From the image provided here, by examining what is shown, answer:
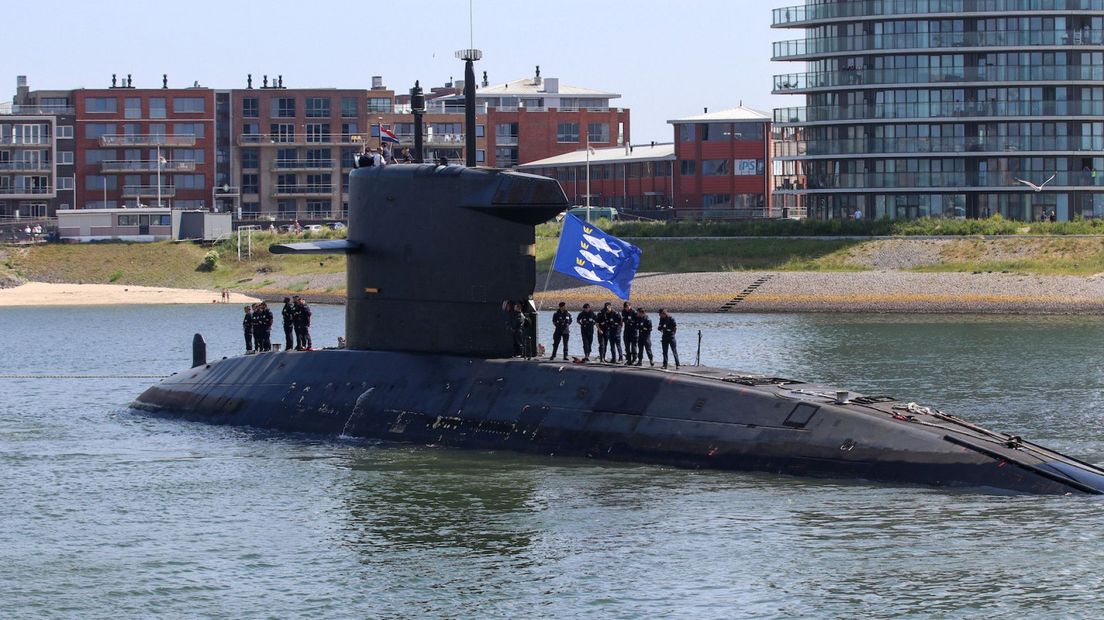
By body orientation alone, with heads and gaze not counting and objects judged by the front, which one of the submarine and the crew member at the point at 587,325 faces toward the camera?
the crew member

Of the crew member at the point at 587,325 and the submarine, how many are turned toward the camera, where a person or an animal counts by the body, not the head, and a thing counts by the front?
1

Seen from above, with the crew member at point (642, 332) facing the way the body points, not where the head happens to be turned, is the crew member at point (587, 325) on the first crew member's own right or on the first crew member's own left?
on the first crew member's own right

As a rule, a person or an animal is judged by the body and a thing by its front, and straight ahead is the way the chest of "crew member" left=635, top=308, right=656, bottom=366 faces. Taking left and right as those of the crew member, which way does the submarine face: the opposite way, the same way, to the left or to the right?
to the right

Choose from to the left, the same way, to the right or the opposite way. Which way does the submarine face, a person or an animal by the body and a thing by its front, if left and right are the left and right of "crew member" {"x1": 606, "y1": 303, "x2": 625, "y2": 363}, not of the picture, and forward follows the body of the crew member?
to the right

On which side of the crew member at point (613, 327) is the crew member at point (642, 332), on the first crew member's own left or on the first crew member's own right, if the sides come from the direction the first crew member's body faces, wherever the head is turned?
on the first crew member's own left

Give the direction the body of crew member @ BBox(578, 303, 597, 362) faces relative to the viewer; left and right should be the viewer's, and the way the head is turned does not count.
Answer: facing the viewer

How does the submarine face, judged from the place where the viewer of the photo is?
facing away from the viewer and to the left of the viewer

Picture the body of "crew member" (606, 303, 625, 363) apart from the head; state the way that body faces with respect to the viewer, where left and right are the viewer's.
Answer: facing the viewer and to the left of the viewer
